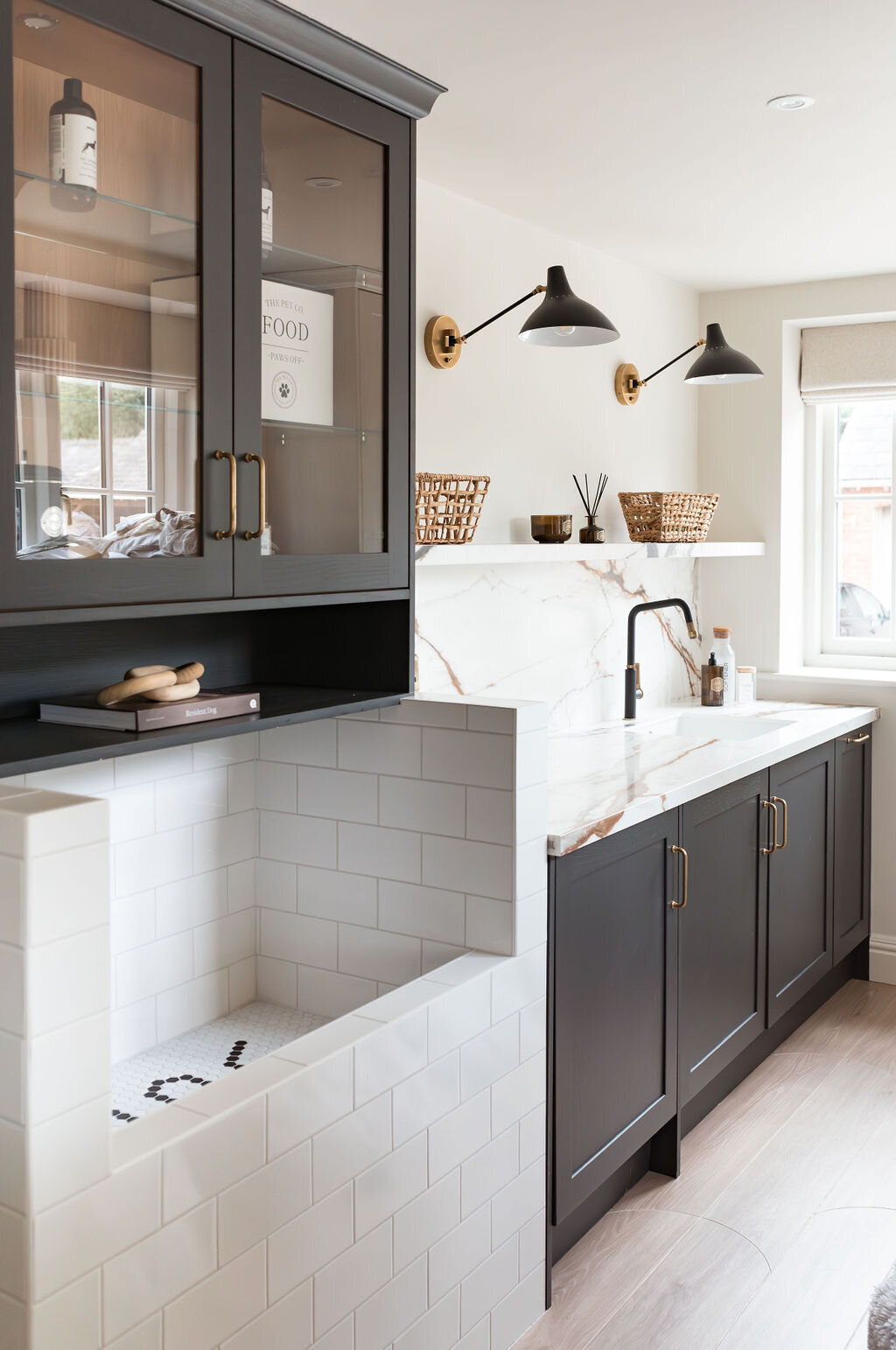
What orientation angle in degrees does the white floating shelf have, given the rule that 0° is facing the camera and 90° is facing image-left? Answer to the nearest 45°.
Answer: approximately 315°

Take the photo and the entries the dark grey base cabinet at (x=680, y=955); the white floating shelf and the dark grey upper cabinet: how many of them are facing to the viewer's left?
0

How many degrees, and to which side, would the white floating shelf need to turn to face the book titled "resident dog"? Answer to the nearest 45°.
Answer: approximately 45° to its right

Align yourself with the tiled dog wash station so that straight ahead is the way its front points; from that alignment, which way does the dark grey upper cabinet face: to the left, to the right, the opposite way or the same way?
the same way

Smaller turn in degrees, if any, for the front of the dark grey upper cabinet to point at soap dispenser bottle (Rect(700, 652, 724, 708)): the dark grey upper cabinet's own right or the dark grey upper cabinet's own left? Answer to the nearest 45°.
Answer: approximately 90° to the dark grey upper cabinet's own left

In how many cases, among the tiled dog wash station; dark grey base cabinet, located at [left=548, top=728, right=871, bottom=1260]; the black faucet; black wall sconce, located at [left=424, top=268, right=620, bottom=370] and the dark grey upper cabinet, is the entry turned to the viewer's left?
0

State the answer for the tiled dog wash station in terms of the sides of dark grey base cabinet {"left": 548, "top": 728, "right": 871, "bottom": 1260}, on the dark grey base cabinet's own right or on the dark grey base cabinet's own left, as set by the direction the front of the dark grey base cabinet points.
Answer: on the dark grey base cabinet's own right

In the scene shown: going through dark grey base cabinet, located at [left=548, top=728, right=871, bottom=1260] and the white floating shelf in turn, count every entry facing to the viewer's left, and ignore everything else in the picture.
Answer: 0
